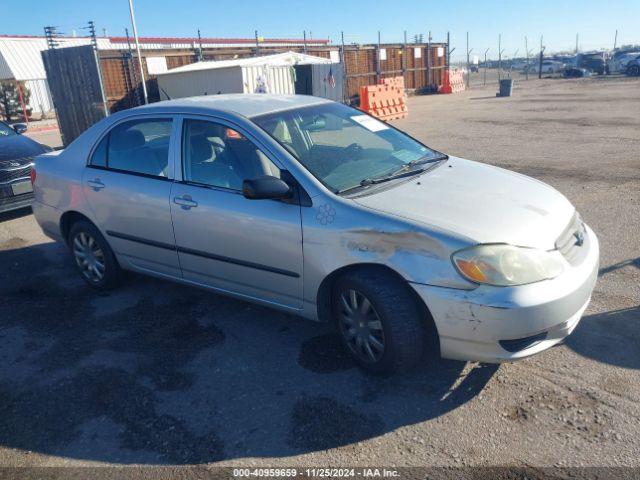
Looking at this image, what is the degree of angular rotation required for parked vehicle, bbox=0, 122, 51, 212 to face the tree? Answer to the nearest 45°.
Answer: approximately 135° to its left

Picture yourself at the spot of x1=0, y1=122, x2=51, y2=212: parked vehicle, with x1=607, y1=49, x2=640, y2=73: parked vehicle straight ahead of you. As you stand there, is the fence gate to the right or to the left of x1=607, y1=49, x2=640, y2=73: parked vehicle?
left

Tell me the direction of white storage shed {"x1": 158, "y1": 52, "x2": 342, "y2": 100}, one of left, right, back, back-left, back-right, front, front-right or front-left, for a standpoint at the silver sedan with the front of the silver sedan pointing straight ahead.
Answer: back-left

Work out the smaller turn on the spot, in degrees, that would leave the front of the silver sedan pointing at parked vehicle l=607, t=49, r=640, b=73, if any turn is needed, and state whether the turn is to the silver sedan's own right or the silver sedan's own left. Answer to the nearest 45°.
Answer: approximately 90° to the silver sedan's own left

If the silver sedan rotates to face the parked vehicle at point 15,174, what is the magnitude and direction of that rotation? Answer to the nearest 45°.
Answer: approximately 180°

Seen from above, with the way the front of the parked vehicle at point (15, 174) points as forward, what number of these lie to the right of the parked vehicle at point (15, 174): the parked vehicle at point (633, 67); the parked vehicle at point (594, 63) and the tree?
0

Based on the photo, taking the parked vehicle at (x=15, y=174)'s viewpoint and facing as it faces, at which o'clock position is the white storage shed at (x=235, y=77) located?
The white storage shed is roughly at 9 o'clock from the parked vehicle.

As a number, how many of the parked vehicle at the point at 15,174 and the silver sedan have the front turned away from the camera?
0

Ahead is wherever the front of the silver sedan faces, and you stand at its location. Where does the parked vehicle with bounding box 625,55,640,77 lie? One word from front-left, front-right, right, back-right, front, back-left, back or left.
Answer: left

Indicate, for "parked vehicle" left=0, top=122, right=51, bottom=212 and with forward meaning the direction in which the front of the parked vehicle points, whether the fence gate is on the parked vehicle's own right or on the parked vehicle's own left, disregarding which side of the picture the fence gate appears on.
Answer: on the parked vehicle's own left

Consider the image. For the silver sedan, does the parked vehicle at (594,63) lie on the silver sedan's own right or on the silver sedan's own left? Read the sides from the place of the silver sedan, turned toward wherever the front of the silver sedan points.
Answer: on the silver sedan's own left

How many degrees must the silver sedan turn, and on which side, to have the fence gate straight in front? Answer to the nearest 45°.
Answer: approximately 180°

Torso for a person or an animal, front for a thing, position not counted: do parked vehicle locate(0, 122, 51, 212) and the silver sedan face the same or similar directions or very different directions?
same or similar directions

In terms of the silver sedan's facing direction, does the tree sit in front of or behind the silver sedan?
behind

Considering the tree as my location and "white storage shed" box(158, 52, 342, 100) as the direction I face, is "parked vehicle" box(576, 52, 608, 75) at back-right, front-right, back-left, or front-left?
front-left

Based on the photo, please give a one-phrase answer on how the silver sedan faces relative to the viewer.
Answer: facing the viewer and to the right of the viewer

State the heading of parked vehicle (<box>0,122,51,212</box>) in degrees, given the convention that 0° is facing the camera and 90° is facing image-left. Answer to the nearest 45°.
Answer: approximately 315°

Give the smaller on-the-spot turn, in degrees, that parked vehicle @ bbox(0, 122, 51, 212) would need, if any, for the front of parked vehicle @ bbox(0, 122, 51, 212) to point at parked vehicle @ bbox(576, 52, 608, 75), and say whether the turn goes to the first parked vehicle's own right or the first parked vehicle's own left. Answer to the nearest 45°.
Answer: approximately 90° to the first parked vehicle's own left
